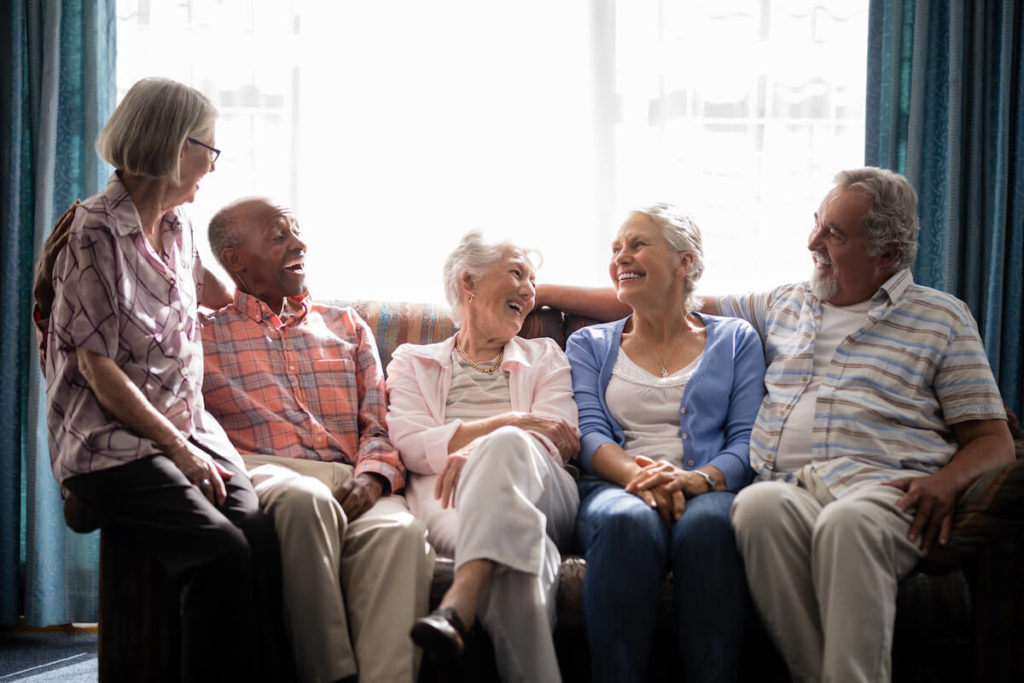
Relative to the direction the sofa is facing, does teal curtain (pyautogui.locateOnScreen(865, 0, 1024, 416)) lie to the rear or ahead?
to the rear

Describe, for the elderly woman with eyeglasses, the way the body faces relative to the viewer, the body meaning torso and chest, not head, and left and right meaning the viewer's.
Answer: facing the viewer and to the right of the viewer

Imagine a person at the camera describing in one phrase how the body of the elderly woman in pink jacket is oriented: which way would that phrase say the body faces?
toward the camera

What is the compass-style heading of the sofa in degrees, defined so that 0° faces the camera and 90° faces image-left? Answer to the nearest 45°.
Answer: approximately 0°

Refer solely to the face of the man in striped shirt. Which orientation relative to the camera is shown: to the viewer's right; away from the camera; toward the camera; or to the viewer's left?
to the viewer's left

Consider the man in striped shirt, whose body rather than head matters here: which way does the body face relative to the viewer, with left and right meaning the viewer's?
facing the viewer and to the left of the viewer

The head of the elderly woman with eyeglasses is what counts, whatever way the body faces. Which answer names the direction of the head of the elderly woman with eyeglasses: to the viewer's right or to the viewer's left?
to the viewer's right

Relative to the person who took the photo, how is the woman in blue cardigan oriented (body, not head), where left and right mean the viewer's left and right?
facing the viewer
